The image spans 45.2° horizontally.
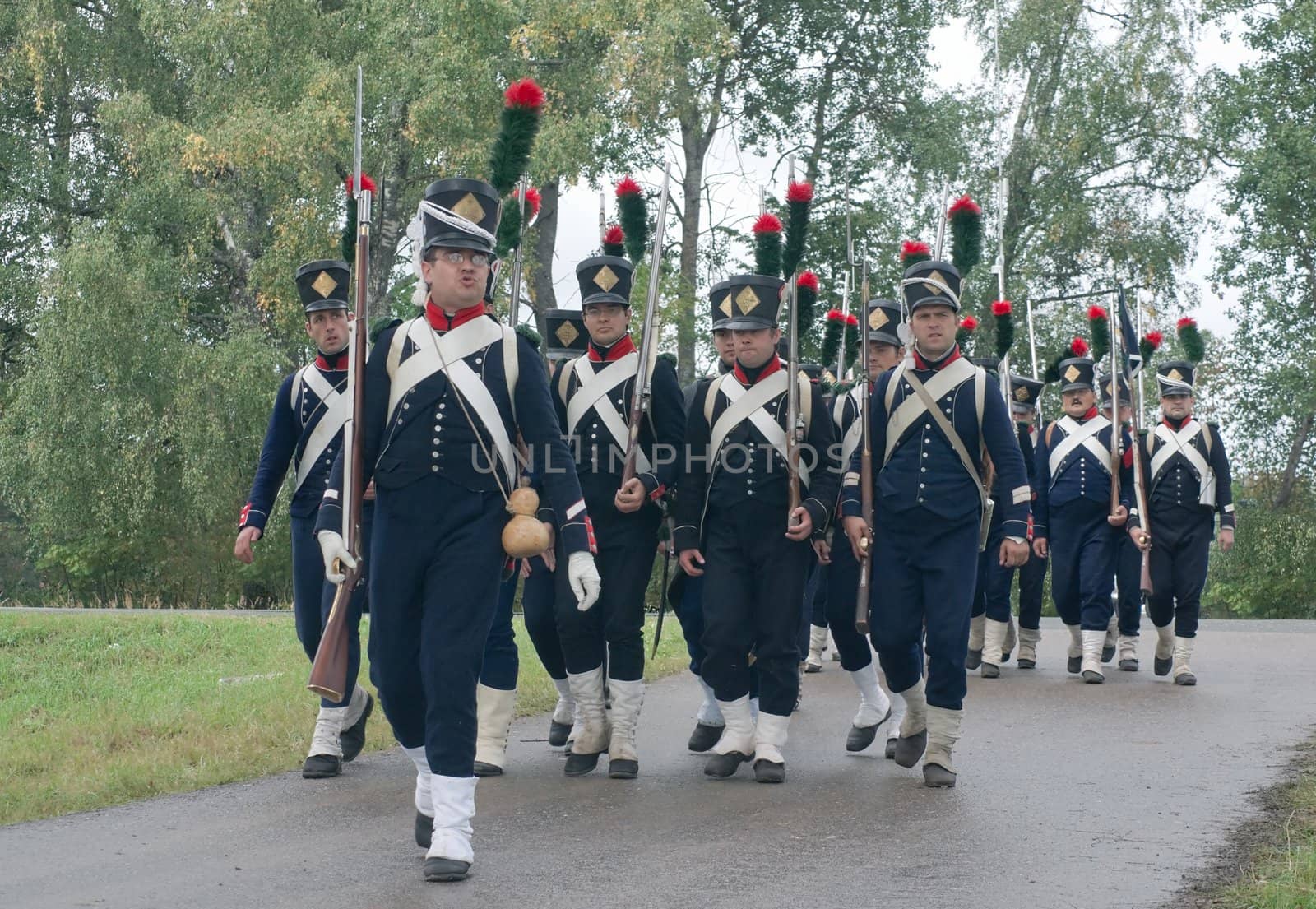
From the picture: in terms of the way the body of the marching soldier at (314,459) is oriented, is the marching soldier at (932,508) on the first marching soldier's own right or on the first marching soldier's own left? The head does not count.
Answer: on the first marching soldier's own left

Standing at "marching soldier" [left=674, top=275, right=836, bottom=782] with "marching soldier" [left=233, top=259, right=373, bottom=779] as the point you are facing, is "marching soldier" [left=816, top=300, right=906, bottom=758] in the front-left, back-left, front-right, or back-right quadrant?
back-right

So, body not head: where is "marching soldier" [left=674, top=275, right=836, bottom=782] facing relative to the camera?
toward the camera

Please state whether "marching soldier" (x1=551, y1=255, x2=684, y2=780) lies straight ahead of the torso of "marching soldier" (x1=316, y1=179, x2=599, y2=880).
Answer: no

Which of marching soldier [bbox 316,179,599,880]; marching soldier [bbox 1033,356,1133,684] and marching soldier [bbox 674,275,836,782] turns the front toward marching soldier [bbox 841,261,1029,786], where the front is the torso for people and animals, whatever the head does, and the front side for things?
marching soldier [bbox 1033,356,1133,684]

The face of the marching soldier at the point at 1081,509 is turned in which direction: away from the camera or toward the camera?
toward the camera

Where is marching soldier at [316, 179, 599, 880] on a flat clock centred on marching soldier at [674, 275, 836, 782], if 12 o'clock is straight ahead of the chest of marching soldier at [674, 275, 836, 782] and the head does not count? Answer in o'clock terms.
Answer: marching soldier at [316, 179, 599, 880] is roughly at 1 o'clock from marching soldier at [674, 275, 836, 782].

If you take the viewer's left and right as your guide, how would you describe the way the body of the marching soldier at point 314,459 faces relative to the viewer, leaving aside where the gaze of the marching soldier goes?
facing the viewer

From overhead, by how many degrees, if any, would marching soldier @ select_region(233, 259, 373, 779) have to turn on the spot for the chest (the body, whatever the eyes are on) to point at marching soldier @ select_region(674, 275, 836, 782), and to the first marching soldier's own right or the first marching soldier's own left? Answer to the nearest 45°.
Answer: approximately 90° to the first marching soldier's own left

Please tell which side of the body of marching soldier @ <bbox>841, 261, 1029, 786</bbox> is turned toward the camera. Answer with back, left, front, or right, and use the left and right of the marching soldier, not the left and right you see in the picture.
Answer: front

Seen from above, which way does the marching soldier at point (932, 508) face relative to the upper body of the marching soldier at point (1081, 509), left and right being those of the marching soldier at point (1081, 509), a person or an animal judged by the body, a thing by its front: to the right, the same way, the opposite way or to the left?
the same way

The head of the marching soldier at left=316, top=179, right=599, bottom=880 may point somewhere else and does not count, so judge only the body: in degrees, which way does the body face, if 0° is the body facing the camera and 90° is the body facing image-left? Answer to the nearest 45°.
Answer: approximately 0°

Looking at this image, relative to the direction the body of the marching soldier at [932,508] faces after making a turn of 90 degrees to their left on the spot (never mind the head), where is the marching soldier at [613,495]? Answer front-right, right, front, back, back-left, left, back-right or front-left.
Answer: back

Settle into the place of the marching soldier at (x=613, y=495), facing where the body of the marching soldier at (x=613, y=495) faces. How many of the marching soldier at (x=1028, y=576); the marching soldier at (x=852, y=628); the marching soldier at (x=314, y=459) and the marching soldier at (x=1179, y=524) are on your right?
1

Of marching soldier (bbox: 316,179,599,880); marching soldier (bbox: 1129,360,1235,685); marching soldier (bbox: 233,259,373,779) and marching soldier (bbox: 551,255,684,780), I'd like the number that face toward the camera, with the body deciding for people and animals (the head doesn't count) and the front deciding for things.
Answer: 4

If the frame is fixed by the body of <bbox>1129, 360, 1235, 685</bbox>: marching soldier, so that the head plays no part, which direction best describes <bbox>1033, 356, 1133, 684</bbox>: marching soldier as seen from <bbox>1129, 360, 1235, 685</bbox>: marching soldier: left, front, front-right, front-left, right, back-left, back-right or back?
right

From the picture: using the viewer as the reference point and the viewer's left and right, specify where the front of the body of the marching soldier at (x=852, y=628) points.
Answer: facing the viewer and to the left of the viewer

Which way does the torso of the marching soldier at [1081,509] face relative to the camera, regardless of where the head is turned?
toward the camera

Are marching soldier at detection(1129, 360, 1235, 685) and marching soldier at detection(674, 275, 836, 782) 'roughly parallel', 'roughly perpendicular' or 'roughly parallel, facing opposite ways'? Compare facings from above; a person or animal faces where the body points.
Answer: roughly parallel
